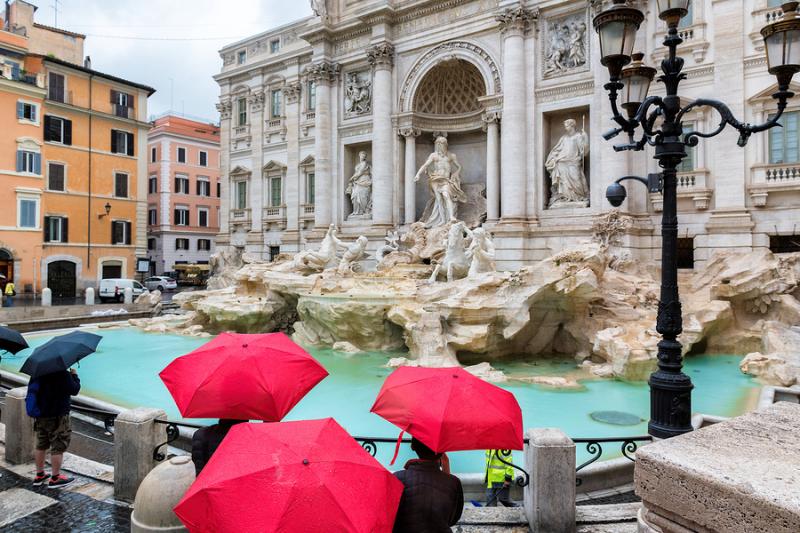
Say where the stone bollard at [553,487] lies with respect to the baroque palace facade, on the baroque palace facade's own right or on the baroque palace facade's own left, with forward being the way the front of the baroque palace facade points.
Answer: on the baroque palace facade's own left

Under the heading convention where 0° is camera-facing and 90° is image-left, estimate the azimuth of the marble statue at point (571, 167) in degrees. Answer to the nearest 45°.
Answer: approximately 45°

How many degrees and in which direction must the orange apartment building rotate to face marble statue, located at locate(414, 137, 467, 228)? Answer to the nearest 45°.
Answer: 0° — it already faces it

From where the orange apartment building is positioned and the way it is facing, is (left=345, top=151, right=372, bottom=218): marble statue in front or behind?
in front

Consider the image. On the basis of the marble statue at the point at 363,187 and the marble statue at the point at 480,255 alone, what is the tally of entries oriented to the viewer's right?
0

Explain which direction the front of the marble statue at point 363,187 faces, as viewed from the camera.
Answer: facing the viewer and to the left of the viewer

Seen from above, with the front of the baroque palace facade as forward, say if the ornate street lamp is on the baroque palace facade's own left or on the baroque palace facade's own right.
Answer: on the baroque palace facade's own left

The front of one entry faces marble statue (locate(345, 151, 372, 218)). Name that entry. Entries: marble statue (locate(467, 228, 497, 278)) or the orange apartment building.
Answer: the orange apartment building

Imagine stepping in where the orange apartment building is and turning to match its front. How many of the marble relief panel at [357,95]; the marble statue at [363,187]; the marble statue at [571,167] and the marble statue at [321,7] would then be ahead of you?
4

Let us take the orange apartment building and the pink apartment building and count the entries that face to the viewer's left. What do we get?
0
